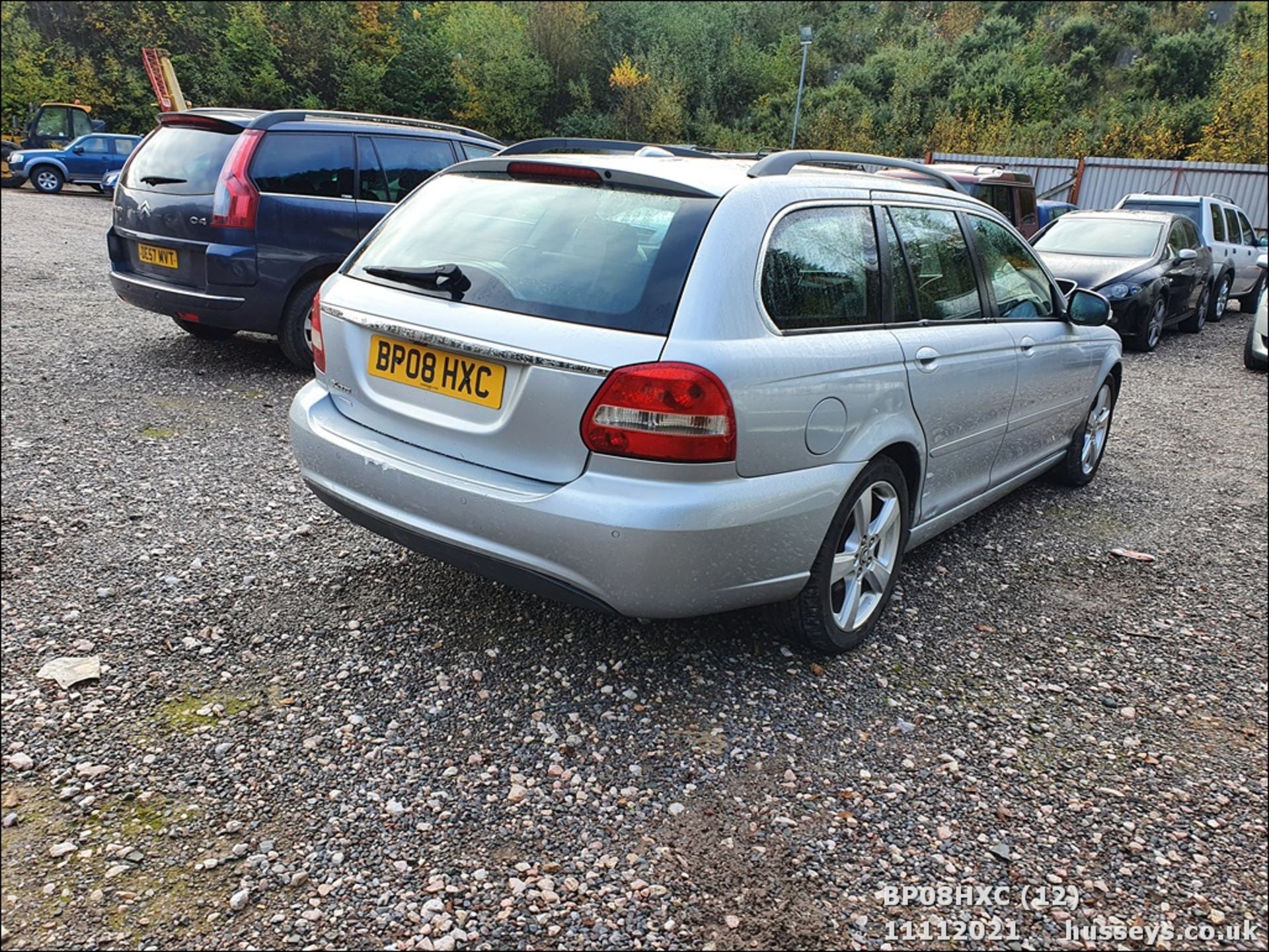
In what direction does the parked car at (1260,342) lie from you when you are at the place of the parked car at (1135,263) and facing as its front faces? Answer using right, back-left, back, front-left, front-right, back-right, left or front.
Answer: left

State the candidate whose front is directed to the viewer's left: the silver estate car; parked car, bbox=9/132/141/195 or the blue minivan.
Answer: the parked car

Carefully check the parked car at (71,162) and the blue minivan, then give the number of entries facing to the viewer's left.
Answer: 1

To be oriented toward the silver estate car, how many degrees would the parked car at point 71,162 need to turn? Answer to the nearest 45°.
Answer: approximately 90° to its left

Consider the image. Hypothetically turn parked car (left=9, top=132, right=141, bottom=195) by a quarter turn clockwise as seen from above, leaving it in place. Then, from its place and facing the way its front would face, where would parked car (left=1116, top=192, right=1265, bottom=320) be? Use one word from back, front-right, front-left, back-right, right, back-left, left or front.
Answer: back-right

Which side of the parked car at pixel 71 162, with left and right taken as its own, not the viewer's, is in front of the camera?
left

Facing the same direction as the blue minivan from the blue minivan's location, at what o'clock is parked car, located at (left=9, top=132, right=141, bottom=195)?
The parked car is roughly at 10 o'clock from the blue minivan.

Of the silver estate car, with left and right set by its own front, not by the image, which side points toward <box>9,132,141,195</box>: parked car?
left

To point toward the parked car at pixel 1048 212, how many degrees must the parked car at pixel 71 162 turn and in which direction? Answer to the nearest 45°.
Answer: approximately 135° to its left

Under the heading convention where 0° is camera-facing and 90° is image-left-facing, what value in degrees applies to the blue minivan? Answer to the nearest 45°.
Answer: approximately 225°

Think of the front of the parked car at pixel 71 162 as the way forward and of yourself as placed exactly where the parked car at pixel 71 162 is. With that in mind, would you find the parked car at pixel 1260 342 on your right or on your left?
on your left

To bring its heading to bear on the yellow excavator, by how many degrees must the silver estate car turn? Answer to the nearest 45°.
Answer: approximately 90° to its left

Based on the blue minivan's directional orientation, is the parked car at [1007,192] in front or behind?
in front
